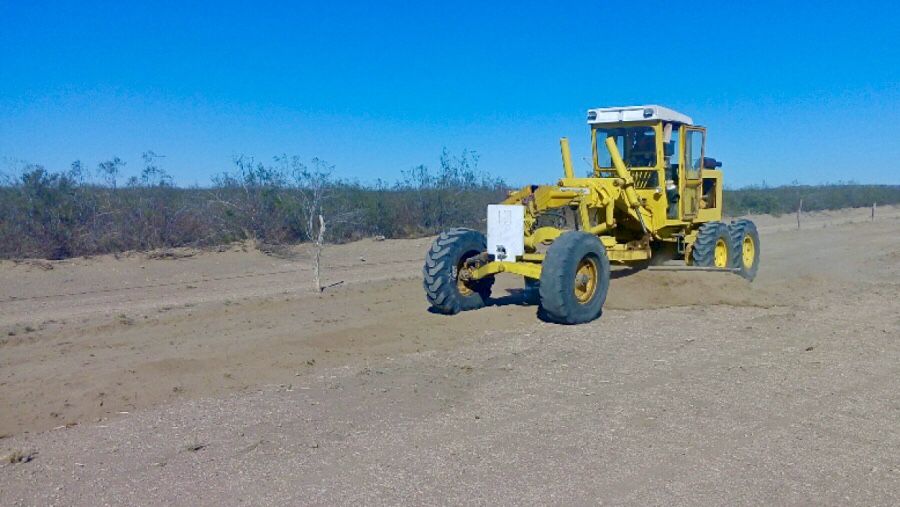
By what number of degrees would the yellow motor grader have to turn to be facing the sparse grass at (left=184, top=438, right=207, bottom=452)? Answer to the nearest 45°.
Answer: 0° — it already faces it

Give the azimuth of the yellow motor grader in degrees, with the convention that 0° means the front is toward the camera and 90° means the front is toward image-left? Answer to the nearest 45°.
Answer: approximately 45°
